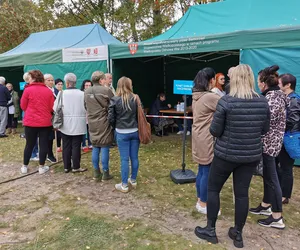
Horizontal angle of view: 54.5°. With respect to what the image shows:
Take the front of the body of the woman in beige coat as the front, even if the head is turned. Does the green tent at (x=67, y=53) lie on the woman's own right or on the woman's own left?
on the woman's own left

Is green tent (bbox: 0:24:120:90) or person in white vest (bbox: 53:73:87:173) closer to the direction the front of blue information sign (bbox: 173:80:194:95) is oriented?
the person in white vest

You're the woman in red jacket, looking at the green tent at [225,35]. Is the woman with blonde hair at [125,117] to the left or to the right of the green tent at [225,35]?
right

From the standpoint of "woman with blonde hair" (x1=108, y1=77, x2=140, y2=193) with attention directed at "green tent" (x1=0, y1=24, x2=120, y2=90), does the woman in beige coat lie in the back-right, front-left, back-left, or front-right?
back-right

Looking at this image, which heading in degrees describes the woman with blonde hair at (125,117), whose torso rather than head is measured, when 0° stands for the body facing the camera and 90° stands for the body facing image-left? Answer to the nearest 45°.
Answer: approximately 135°

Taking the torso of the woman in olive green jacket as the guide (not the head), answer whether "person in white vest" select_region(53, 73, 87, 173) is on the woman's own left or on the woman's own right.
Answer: on the woman's own left

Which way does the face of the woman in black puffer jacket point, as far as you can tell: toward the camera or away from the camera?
away from the camera

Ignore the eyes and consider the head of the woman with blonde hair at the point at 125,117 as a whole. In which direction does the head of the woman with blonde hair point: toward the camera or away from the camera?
away from the camera

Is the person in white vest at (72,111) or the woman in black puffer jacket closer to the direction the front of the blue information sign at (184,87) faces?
the woman in black puffer jacket
